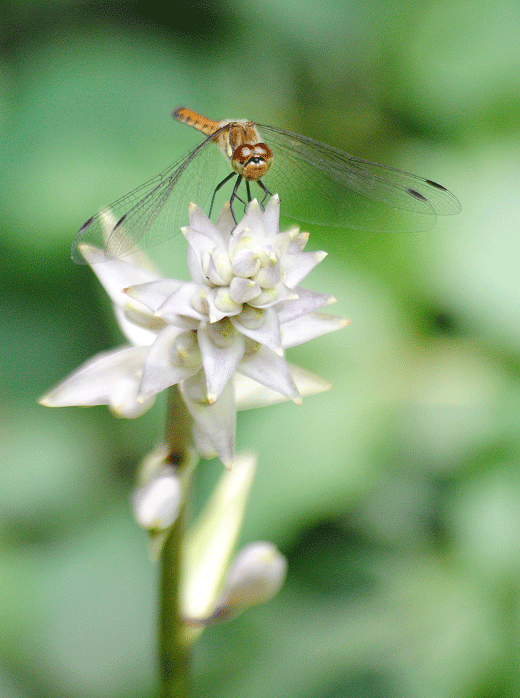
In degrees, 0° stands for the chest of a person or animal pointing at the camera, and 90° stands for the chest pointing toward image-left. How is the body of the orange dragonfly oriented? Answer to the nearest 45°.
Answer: approximately 0°
